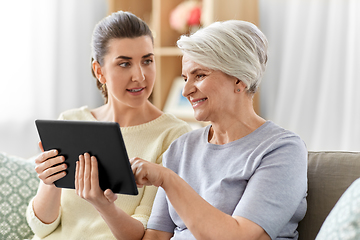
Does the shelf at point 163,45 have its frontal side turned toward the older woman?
yes

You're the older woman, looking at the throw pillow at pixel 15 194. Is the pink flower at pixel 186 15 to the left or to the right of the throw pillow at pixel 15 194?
right

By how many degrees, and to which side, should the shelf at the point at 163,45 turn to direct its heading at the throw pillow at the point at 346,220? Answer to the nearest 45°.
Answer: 0° — it already faces it

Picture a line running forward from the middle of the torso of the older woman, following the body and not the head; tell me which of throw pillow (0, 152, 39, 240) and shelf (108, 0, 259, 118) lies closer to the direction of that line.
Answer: the throw pillow

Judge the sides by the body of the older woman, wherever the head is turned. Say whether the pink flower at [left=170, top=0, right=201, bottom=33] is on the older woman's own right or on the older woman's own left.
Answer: on the older woman's own right

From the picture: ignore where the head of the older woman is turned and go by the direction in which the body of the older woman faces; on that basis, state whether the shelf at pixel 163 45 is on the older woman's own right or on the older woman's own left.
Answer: on the older woman's own right

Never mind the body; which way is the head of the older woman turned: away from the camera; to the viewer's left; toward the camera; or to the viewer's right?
to the viewer's left

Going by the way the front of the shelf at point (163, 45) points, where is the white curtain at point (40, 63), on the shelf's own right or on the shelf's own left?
on the shelf's own right

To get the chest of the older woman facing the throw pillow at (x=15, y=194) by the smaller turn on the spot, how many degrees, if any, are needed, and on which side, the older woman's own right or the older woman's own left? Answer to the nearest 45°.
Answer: approximately 90° to the older woman's own right
